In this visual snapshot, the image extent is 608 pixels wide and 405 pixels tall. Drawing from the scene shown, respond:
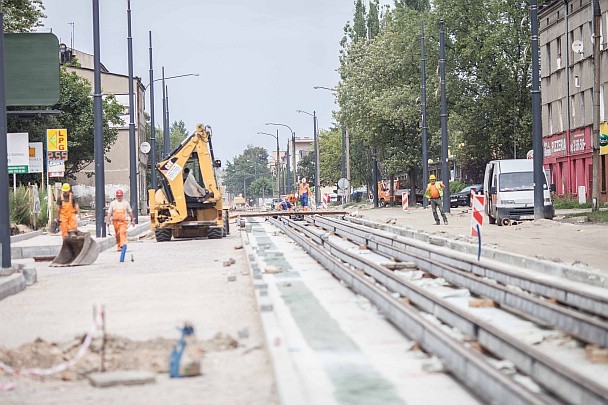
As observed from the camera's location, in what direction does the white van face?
facing the viewer

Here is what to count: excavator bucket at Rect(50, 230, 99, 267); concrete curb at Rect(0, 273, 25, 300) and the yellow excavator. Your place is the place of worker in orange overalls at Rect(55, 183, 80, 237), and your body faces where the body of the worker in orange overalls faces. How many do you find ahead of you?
2

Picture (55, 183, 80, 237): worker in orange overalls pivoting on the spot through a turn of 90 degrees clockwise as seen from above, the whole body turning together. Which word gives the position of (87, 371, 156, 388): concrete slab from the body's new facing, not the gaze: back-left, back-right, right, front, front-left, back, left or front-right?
left

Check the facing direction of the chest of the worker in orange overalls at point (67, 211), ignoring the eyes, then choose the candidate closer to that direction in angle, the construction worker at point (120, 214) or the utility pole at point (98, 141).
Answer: the construction worker

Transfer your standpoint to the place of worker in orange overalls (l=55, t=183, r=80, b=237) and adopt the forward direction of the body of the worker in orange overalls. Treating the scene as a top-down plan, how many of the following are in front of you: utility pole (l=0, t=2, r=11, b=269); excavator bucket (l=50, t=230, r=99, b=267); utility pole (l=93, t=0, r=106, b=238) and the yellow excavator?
2

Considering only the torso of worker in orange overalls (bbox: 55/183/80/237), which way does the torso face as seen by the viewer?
toward the camera

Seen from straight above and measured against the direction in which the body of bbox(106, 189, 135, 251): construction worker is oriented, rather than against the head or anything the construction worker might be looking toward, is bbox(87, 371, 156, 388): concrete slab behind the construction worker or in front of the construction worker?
in front

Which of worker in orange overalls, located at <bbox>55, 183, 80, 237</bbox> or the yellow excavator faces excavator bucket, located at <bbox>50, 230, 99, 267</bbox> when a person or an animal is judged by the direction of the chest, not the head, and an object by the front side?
the worker in orange overalls
